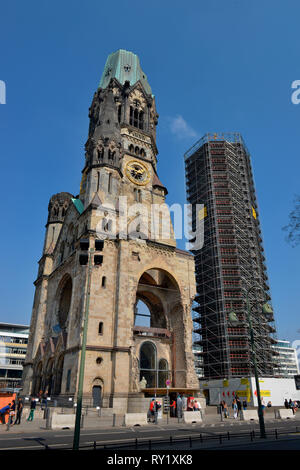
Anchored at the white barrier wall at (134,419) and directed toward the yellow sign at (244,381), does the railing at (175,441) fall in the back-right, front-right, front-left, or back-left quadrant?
back-right

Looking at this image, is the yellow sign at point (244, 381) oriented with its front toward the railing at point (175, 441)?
yes

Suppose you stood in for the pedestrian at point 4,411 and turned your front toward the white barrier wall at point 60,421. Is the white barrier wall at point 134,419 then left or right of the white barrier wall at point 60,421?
left

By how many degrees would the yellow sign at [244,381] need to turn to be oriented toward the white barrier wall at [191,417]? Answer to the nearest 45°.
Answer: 0° — it already faces it

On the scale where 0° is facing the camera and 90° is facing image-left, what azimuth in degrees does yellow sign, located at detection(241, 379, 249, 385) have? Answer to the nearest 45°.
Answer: approximately 0°

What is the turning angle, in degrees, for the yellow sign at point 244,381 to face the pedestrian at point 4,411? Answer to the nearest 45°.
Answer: approximately 45° to its right

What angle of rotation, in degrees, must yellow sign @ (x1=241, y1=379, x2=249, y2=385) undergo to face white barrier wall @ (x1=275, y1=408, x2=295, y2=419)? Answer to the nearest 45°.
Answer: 0° — it already faces it

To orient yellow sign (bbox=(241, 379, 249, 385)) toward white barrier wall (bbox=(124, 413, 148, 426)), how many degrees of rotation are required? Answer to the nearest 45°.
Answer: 0° — it already faces it

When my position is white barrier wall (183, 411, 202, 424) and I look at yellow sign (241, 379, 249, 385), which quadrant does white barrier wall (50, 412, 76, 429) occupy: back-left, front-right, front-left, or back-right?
back-left

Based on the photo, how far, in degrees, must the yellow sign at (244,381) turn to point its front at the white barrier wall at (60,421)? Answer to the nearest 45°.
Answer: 0° — it already faces it
